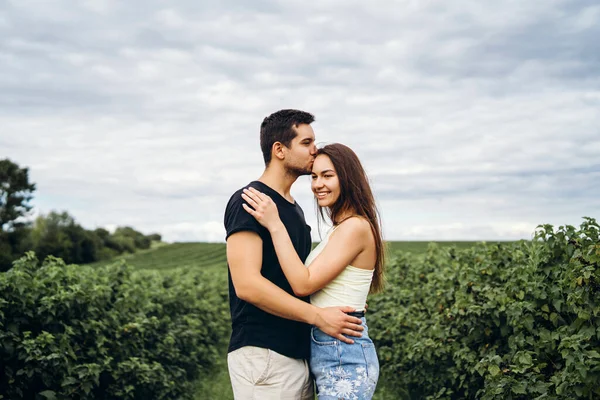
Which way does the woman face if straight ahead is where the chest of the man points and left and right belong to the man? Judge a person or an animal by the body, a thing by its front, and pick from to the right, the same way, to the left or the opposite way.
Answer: the opposite way

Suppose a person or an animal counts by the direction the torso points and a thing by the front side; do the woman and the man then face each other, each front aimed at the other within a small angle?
yes

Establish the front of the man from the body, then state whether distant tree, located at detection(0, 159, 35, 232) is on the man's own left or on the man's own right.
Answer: on the man's own left

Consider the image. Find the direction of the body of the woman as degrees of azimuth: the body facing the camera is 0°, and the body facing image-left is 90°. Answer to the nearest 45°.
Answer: approximately 90°

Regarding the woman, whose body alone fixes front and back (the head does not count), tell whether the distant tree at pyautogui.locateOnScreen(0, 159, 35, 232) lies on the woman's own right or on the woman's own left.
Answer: on the woman's own right

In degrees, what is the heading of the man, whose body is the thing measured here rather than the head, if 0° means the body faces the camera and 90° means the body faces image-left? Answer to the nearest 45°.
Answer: approximately 270°
